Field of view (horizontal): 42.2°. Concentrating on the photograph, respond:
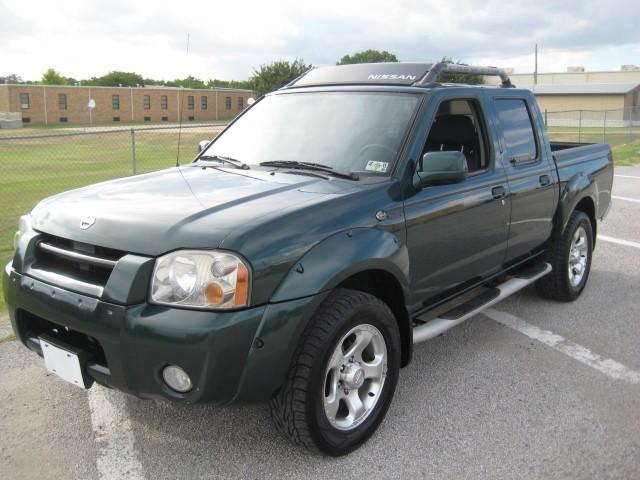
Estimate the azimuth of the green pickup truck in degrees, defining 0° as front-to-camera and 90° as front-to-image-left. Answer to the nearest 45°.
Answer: approximately 45°

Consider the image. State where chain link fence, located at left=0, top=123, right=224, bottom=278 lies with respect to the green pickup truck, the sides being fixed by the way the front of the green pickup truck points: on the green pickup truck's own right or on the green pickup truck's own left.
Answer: on the green pickup truck's own right
